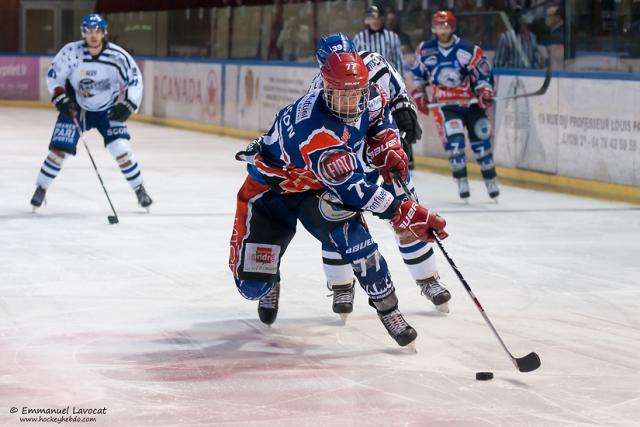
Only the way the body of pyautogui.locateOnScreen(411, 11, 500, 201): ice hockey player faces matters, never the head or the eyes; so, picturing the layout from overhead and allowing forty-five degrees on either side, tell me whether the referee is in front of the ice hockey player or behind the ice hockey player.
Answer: behind

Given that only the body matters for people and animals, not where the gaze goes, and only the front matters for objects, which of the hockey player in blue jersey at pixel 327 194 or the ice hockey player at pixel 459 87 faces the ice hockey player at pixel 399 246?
the ice hockey player at pixel 459 87

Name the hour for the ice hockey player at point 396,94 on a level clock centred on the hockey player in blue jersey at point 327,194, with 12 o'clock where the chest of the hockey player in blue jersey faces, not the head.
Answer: The ice hockey player is roughly at 8 o'clock from the hockey player in blue jersey.

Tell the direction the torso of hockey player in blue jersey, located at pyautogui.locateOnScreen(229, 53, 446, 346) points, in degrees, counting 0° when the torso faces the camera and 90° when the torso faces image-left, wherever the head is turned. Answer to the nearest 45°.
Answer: approximately 315°

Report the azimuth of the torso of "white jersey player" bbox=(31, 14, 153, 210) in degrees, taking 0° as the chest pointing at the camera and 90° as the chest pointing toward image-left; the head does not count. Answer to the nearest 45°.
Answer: approximately 0°
